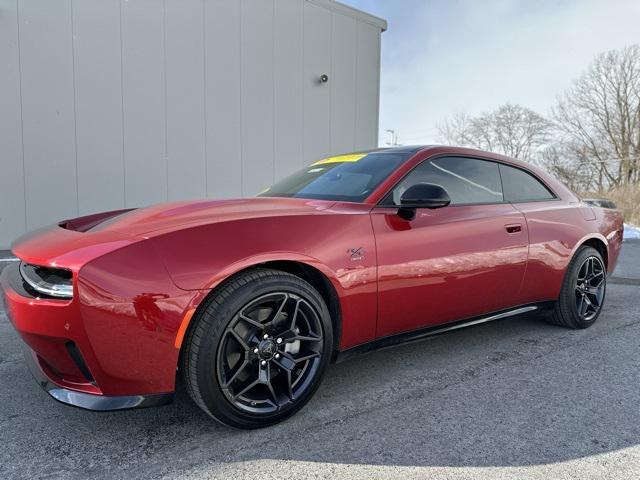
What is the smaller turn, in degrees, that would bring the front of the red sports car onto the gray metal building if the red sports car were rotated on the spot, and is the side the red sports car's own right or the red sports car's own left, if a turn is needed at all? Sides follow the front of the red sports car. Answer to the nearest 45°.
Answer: approximately 135° to the red sports car's own right

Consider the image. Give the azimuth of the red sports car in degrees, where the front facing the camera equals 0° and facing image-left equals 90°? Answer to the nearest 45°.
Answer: approximately 45°
